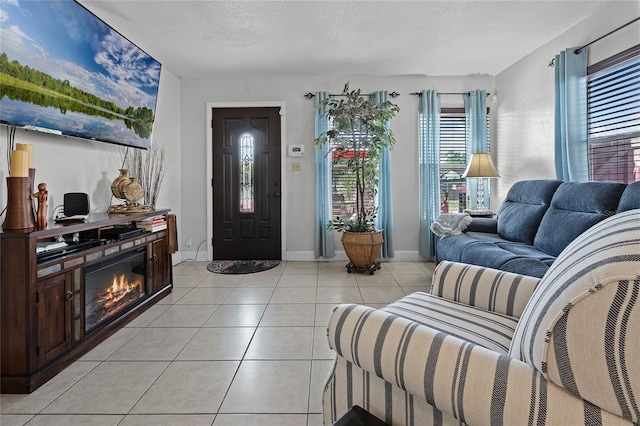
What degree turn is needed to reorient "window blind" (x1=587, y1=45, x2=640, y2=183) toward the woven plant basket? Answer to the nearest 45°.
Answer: approximately 45° to its right

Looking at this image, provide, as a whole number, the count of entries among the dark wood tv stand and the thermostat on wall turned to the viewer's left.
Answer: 0

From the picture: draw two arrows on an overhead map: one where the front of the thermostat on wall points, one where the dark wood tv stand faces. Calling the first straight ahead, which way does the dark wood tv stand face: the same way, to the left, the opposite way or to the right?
to the left

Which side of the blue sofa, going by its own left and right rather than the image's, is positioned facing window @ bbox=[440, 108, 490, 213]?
right

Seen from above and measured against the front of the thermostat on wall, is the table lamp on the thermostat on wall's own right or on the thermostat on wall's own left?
on the thermostat on wall's own left

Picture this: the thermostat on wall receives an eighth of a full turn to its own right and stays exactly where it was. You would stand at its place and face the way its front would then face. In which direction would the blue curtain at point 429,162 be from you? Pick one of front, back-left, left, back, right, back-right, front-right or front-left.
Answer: back-left

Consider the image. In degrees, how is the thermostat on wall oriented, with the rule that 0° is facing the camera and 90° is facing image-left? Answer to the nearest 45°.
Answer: approximately 0°

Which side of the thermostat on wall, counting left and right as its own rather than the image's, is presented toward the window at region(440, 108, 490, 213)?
left

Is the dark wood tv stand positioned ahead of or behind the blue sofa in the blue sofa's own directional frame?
ahead

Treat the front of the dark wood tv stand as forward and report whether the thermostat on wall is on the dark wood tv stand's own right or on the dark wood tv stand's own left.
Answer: on the dark wood tv stand's own left

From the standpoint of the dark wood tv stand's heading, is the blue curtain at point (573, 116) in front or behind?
in front

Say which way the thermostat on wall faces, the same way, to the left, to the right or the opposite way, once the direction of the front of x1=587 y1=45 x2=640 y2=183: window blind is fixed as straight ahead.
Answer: to the left

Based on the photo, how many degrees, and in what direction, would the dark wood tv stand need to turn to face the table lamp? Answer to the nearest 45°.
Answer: approximately 45° to its left
